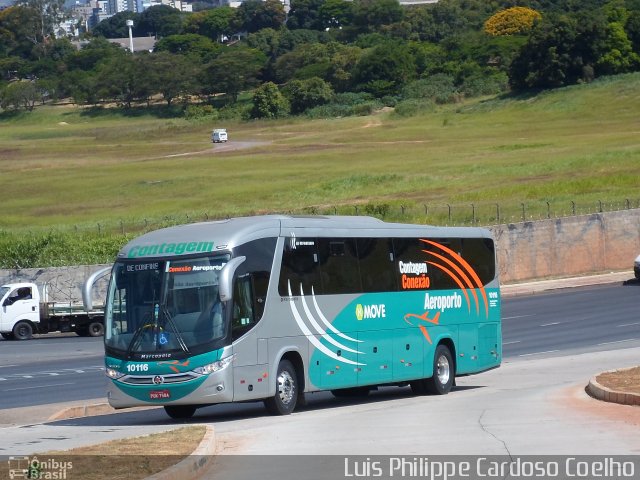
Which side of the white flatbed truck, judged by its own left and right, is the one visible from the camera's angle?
left

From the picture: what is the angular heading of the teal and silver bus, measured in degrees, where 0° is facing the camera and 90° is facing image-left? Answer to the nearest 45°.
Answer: approximately 45°

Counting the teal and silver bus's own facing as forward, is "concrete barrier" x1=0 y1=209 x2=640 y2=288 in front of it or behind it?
behind
